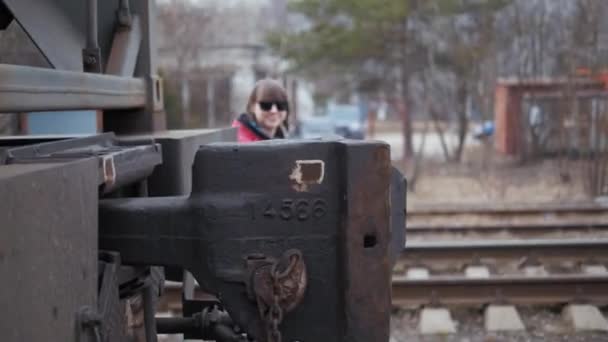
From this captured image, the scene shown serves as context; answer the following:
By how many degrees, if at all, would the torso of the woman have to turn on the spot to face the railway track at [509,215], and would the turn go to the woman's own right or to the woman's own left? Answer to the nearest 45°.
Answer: approximately 90° to the woman's own left

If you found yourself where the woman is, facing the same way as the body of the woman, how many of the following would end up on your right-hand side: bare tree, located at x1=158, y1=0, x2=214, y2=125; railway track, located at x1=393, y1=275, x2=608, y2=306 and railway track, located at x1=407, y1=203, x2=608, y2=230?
0

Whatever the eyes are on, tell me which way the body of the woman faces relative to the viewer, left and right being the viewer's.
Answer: facing the viewer and to the right of the viewer

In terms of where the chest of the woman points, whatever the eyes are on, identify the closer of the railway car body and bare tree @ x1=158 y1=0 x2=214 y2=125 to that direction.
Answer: the railway car body

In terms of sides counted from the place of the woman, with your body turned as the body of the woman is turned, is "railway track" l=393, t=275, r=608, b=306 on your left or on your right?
on your left

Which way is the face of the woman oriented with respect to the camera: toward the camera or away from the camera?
toward the camera

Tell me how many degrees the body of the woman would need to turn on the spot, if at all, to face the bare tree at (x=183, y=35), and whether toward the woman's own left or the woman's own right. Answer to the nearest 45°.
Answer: approximately 135° to the woman's own left

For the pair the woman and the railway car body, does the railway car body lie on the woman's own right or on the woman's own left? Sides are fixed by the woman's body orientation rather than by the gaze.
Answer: on the woman's own right
